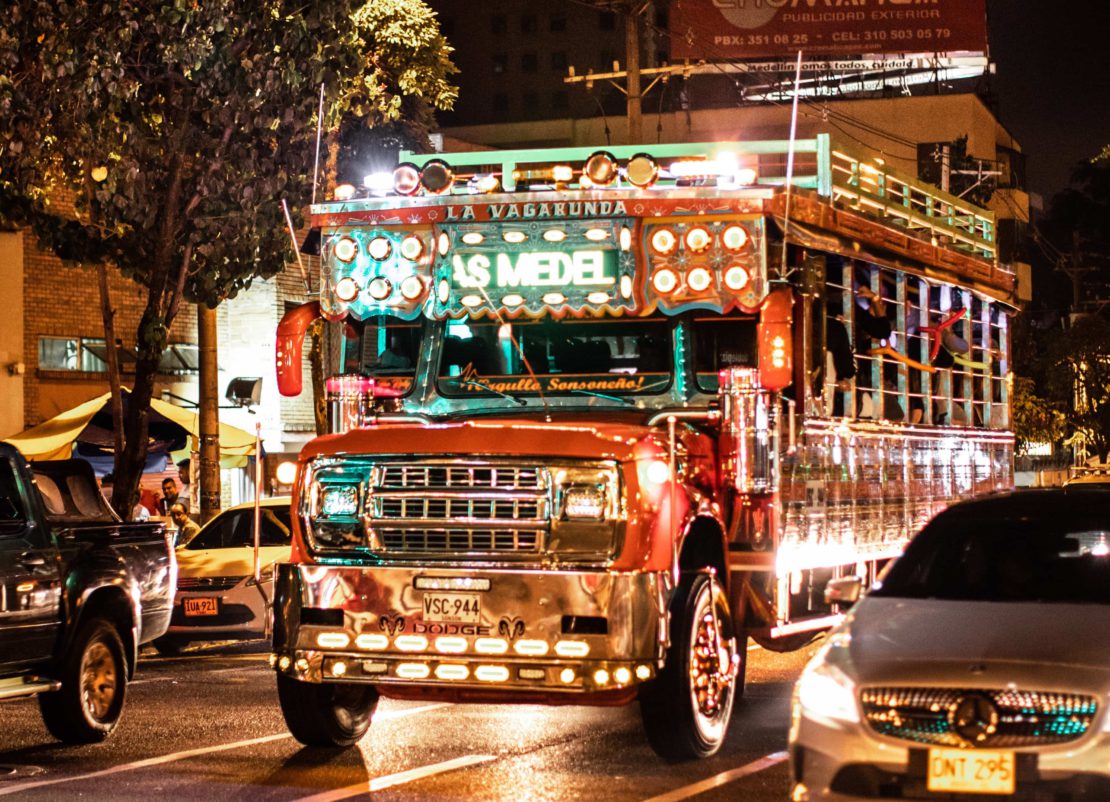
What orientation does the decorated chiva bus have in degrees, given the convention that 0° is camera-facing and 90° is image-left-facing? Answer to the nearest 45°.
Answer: approximately 45°

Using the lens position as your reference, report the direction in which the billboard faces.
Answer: facing the viewer

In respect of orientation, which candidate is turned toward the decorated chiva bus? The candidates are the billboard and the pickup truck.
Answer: the billboard

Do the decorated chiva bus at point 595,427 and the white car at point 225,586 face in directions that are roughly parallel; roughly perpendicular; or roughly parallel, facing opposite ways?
roughly parallel

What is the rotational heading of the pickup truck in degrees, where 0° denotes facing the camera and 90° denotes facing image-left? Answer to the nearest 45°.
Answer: approximately 45°

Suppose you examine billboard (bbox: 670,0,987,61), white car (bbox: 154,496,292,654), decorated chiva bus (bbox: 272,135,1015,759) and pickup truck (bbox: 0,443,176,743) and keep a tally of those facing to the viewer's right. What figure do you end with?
0

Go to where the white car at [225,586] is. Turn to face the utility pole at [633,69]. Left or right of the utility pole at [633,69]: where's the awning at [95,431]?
left

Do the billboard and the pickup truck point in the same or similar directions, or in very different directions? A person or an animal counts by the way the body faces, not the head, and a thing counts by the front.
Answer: same or similar directions

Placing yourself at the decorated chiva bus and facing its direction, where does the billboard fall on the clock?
The billboard is roughly at 5 o'clock from the decorated chiva bus.

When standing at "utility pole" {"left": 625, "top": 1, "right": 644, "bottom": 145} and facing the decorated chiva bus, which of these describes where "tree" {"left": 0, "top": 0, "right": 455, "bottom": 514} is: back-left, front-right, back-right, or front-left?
front-right

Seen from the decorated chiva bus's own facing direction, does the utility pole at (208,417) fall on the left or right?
on its right

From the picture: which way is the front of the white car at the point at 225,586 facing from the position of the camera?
facing the viewer and to the left of the viewer
